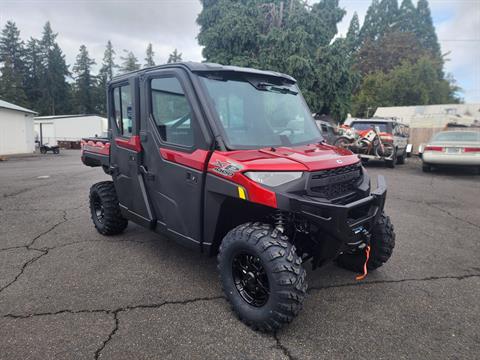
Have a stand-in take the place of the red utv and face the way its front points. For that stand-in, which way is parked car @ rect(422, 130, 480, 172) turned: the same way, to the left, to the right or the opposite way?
to the left

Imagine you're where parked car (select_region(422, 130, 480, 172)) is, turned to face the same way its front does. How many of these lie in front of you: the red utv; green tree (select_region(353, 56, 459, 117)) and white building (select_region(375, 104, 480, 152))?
2

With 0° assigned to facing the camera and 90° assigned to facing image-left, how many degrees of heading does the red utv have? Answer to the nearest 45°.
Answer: approximately 315°

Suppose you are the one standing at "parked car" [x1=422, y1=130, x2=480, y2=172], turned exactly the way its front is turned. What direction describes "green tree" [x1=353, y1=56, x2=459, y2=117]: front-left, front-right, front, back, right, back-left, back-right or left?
front

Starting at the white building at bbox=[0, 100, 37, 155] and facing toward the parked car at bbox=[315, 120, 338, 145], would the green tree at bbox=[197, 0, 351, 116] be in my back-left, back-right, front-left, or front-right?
front-left

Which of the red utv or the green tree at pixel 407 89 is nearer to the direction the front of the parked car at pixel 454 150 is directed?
the green tree

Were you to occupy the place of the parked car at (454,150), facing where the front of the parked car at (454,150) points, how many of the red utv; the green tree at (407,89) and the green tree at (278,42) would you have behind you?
1

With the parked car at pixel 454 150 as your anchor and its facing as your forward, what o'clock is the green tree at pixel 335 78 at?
The green tree is roughly at 11 o'clock from the parked car.

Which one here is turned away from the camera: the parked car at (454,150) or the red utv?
the parked car

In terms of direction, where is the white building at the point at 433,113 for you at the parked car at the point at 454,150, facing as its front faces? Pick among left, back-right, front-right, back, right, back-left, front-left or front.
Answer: front

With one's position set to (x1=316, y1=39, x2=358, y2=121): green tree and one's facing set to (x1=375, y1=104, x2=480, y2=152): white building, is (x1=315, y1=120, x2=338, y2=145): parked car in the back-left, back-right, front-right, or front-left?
back-right

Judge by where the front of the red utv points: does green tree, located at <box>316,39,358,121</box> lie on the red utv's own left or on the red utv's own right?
on the red utv's own left

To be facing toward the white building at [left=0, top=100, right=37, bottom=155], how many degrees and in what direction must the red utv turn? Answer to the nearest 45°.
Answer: approximately 180°

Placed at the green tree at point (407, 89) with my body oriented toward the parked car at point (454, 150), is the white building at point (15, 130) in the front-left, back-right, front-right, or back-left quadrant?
front-right

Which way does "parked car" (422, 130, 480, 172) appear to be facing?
away from the camera

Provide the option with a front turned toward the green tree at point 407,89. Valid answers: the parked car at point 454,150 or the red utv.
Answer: the parked car

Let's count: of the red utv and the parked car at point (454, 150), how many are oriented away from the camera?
1

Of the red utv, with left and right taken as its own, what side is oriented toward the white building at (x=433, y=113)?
left

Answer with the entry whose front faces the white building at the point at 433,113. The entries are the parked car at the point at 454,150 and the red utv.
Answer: the parked car
